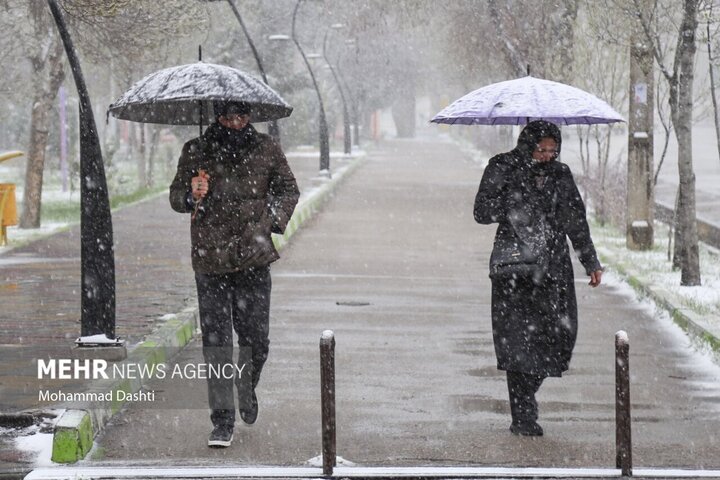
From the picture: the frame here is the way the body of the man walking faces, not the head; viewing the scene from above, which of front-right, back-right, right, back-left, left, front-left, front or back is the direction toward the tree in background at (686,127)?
back-left

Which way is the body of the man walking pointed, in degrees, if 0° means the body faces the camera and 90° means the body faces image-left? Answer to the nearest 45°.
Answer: approximately 0°

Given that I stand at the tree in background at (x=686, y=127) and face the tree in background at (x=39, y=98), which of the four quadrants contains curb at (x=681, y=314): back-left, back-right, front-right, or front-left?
back-left

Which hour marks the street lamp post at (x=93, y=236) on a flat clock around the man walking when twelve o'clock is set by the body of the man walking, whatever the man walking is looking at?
The street lamp post is roughly at 5 o'clock from the man walking.

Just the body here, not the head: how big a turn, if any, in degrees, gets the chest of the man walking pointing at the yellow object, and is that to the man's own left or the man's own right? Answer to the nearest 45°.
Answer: approximately 180°

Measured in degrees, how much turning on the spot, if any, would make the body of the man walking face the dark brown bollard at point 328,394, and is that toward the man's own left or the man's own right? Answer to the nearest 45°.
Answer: approximately 45° to the man's own left

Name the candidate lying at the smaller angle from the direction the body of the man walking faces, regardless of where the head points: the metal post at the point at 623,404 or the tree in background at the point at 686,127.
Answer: the metal post

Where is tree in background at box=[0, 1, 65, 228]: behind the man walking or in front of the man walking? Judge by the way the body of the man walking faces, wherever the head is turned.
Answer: behind
